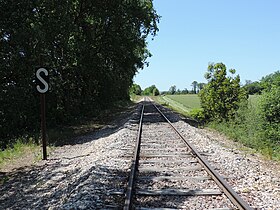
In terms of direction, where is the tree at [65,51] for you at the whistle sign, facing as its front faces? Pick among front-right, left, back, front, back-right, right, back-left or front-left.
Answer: back

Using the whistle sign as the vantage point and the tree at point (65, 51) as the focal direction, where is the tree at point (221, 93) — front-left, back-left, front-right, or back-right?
front-right

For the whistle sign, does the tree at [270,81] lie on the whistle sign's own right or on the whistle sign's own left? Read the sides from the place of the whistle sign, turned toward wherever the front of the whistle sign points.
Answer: on the whistle sign's own left

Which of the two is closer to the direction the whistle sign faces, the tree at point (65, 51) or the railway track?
the railway track

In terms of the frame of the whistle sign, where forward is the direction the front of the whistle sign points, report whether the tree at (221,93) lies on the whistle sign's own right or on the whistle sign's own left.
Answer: on the whistle sign's own left

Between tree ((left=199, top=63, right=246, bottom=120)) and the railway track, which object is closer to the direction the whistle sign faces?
the railway track

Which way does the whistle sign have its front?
toward the camera

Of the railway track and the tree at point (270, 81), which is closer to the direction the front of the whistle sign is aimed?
the railway track
